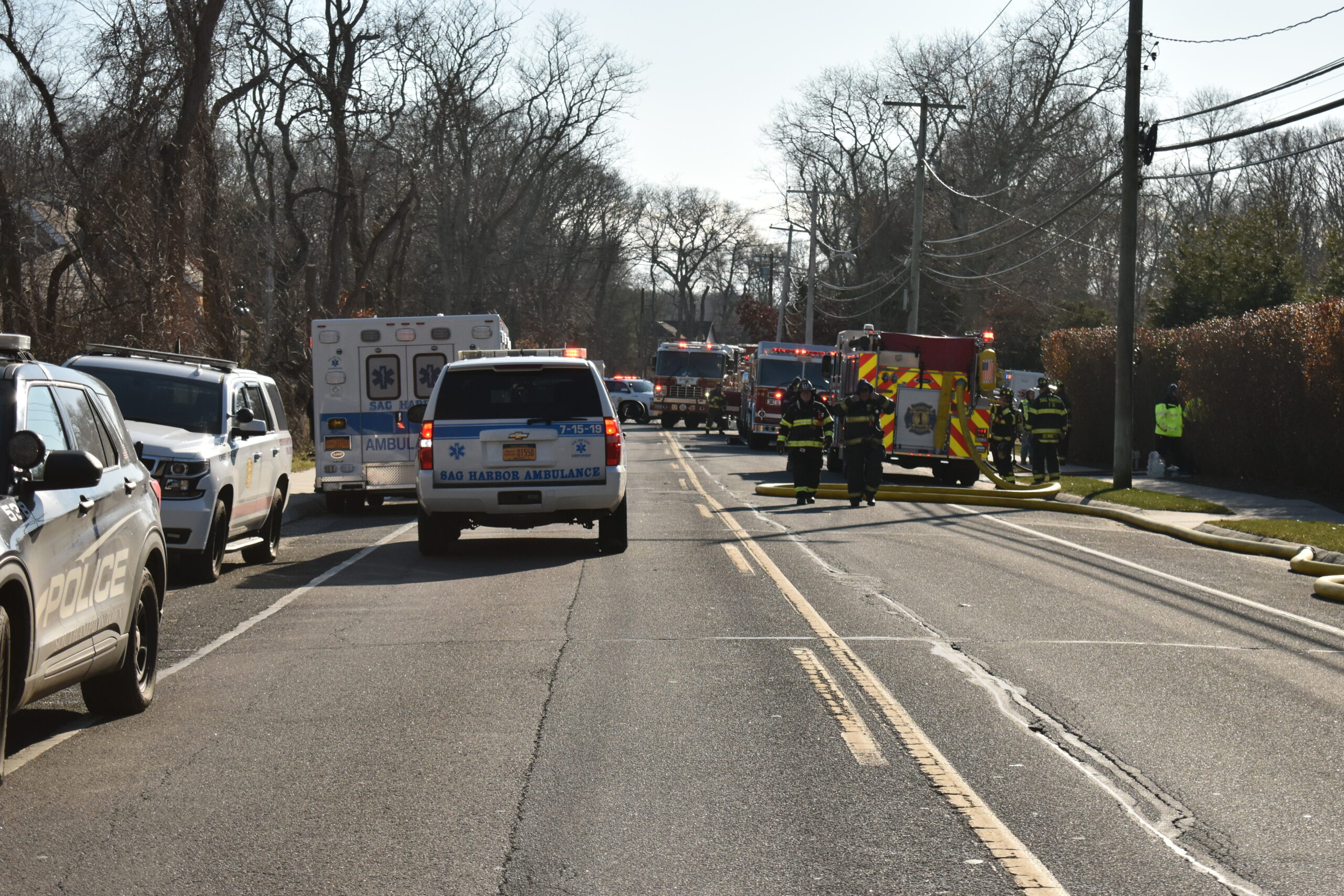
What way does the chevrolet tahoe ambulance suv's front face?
away from the camera

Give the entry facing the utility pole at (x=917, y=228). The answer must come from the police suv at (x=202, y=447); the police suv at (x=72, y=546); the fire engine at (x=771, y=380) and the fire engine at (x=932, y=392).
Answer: the fire engine at (x=932, y=392)

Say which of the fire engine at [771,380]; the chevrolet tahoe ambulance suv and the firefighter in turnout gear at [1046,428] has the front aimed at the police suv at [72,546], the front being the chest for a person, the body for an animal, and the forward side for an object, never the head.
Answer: the fire engine

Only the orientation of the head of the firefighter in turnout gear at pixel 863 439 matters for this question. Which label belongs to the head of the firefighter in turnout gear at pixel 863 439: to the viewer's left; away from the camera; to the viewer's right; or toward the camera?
toward the camera

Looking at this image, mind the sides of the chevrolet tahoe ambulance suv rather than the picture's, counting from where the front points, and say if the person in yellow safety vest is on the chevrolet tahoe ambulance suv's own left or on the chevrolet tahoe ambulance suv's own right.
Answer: on the chevrolet tahoe ambulance suv's own right

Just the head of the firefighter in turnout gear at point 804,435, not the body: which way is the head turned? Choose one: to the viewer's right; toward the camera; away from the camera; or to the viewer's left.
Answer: toward the camera

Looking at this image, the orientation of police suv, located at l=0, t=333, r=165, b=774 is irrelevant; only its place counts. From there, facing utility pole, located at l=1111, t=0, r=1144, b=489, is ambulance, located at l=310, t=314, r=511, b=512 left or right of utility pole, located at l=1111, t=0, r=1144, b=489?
left

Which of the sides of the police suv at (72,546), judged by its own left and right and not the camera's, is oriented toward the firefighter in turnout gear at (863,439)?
back

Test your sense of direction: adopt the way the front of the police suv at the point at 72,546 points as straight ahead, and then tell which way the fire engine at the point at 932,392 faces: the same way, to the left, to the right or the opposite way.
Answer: the opposite way

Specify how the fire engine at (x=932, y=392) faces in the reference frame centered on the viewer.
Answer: facing away from the viewer

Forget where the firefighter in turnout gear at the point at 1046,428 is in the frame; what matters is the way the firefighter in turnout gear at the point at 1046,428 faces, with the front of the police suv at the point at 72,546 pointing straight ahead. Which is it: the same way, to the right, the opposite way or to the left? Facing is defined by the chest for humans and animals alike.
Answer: the opposite way

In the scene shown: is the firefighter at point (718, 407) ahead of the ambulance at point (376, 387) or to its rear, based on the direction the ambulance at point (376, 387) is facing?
ahead

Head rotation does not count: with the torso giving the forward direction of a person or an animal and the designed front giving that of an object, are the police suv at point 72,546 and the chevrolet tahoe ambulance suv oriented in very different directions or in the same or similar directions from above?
very different directions
